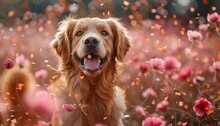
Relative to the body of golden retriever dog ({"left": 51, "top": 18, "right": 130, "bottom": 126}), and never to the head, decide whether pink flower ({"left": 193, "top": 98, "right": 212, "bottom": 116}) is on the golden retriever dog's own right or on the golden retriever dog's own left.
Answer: on the golden retriever dog's own left

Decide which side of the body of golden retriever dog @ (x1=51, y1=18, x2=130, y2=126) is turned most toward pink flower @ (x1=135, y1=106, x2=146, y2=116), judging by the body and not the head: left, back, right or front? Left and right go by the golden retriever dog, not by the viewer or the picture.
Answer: left

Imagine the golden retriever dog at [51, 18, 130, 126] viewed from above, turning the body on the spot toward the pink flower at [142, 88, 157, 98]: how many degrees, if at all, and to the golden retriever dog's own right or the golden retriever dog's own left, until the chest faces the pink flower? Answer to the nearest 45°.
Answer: approximately 135° to the golden retriever dog's own left

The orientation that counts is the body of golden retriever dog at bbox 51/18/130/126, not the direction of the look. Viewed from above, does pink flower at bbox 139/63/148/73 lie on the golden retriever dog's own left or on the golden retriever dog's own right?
on the golden retriever dog's own left

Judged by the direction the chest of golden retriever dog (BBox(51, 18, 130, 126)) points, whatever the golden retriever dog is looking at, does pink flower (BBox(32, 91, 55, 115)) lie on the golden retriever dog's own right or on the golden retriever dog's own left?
on the golden retriever dog's own right

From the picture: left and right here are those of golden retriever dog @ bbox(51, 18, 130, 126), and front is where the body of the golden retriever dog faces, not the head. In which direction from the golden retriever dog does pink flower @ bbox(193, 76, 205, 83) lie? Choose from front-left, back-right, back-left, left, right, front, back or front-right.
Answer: left

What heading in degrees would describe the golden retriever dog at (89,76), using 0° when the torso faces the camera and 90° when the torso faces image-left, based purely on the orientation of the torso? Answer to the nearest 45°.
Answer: approximately 0°

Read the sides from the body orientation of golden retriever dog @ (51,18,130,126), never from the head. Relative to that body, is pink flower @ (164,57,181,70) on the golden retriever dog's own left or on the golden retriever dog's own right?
on the golden retriever dog's own left
